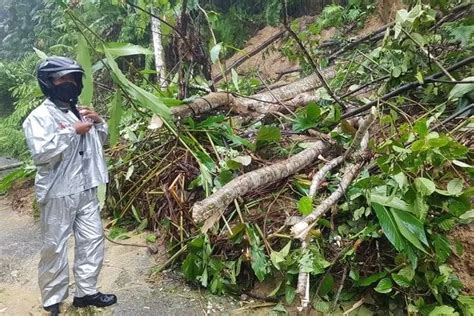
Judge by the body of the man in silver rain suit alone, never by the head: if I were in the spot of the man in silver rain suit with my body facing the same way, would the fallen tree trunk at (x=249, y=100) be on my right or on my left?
on my left

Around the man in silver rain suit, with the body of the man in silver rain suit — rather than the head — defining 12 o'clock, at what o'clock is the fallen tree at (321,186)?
The fallen tree is roughly at 11 o'clock from the man in silver rain suit.

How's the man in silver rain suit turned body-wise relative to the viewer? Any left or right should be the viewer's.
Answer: facing the viewer and to the right of the viewer

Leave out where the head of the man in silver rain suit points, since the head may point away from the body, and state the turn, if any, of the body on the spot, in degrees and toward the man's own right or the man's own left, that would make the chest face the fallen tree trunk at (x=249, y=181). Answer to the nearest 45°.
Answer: approximately 45° to the man's own left
